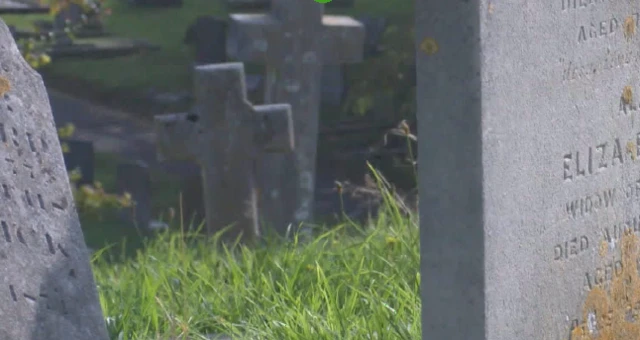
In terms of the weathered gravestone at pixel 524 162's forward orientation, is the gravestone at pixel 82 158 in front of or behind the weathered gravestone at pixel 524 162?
behind

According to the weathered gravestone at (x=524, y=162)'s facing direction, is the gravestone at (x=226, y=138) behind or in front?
behind

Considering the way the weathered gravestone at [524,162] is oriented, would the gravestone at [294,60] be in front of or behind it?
behind

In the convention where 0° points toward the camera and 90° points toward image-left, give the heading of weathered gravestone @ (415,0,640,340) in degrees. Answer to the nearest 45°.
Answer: approximately 315°

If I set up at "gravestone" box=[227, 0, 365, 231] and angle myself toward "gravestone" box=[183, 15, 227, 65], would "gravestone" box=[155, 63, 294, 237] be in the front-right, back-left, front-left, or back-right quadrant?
back-left

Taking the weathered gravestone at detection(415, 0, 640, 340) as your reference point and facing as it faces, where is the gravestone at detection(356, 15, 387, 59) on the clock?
The gravestone is roughly at 7 o'clock from the weathered gravestone.
